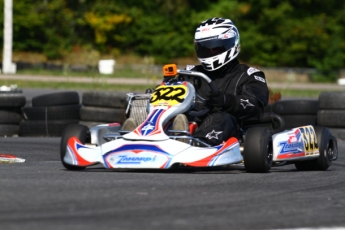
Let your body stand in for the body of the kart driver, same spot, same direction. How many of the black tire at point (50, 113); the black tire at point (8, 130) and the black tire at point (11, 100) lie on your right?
3

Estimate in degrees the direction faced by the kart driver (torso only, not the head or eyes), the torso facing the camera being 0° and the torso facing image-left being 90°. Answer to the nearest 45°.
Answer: approximately 45°

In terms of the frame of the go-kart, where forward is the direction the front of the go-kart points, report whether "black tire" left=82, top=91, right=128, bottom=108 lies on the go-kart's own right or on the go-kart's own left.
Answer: on the go-kart's own right

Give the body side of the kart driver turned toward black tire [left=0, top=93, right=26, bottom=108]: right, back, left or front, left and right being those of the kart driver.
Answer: right

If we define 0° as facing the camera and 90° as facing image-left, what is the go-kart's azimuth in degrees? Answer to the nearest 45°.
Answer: approximately 45°

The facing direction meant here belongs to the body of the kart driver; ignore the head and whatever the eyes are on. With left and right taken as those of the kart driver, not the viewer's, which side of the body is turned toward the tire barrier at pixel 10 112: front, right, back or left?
right

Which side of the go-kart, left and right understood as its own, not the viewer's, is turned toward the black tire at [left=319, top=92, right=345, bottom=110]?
back

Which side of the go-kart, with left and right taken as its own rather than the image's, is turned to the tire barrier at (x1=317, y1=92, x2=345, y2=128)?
back
